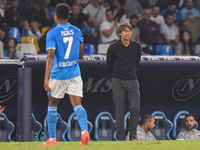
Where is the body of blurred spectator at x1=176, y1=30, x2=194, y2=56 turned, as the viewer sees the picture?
toward the camera

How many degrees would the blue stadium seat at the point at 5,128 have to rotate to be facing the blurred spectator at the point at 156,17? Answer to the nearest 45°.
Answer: approximately 135° to its left

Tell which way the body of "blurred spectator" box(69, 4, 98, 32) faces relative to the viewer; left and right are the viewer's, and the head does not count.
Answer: facing the viewer

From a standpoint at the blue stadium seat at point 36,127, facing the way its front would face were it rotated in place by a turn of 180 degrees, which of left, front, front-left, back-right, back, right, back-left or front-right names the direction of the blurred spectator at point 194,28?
front-right

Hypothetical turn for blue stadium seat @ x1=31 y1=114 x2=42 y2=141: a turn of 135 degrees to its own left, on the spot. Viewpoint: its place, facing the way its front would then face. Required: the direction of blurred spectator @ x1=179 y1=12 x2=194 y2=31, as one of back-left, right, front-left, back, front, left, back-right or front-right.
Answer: front

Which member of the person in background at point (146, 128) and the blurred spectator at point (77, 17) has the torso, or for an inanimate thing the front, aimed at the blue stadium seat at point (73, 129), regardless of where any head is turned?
the blurred spectator

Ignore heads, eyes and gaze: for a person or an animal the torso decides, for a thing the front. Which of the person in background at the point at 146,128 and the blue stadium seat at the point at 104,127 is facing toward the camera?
the blue stadium seat

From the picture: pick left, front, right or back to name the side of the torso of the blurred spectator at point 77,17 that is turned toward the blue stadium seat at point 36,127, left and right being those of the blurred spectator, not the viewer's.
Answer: front

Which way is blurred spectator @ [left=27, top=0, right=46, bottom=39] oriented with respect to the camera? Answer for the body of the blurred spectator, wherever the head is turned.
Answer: toward the camera

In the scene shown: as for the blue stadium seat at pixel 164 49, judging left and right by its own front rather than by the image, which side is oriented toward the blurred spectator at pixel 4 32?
right

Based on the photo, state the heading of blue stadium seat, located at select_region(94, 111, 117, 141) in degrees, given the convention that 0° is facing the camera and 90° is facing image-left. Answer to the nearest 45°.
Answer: approximately 0°

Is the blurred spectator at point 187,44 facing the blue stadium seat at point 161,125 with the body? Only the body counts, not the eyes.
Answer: yes

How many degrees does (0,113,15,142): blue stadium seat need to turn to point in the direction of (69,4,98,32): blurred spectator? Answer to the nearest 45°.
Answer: approximately 135° to its left

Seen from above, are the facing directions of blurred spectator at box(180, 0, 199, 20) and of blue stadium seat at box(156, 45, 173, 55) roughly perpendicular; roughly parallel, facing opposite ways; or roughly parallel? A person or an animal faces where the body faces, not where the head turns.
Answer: roughly parallel

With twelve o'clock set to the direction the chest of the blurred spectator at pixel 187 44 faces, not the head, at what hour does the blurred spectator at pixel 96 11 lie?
the blurred spectator at pixel 96 11 is roughly at 3 o'clock from the blurred spectator at pixel 187 44.
